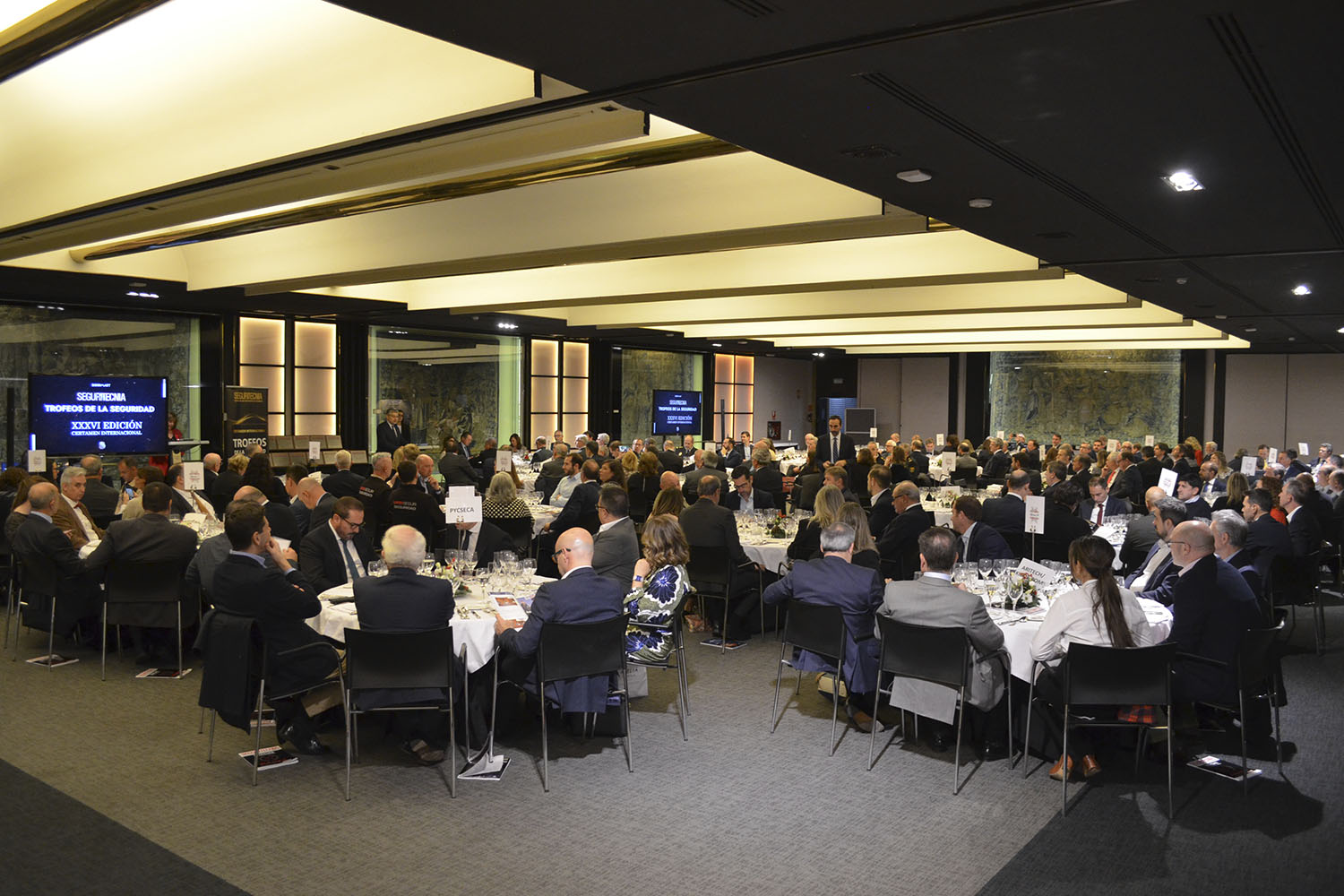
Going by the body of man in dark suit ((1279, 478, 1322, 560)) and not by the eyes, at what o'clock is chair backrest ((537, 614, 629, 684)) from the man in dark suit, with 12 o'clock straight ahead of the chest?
The chair backrest is roughly at 10 o'clock from the man in dark suit.

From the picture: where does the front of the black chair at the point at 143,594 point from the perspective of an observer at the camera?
facing away from the viewer

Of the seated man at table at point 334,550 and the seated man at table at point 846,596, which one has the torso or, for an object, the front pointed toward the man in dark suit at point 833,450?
the seated man at table at point 846,596

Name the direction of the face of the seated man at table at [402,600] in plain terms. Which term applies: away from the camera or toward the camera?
away from the camera

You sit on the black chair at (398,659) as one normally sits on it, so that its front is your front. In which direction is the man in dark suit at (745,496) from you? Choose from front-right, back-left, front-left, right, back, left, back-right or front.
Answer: front-right

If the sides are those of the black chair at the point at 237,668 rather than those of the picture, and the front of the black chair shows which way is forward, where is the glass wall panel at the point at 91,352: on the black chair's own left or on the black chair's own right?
on the black chair's own left

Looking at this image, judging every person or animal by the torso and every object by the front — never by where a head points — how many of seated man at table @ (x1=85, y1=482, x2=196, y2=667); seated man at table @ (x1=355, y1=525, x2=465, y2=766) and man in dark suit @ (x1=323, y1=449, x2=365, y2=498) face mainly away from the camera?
3

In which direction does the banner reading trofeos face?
toward the camera

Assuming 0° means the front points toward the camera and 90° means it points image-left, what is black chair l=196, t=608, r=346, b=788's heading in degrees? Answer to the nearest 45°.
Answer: approximately 225°

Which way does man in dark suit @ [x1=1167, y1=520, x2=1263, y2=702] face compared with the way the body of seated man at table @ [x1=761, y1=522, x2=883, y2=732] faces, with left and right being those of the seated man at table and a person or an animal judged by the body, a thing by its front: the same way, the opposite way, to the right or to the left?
to the left

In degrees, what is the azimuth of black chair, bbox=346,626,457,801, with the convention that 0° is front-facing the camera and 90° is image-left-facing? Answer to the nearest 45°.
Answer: approximately 180°

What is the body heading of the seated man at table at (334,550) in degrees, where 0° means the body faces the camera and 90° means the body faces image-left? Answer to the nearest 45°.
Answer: approximately 315°

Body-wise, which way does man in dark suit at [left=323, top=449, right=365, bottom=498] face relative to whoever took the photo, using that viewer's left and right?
facing away from the viewer

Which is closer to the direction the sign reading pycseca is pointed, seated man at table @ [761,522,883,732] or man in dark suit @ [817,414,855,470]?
the seated man at table

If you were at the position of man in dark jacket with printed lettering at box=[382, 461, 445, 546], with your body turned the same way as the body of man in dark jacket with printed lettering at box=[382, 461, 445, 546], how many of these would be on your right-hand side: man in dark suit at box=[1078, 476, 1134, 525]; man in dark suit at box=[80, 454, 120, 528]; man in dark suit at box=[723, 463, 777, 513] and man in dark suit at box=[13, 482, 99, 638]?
2

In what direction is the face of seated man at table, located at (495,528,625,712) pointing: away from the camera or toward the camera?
away from the camera

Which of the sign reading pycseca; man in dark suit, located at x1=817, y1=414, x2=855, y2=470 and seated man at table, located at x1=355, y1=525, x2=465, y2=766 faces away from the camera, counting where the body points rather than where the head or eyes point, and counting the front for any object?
the seated man at table

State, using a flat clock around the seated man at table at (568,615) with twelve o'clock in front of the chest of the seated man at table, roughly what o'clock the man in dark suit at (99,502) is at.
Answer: The man in dark suit is roughly at 12 o'clock from the seated man at table.

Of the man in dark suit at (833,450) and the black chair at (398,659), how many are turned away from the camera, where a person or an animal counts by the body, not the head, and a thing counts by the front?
1
